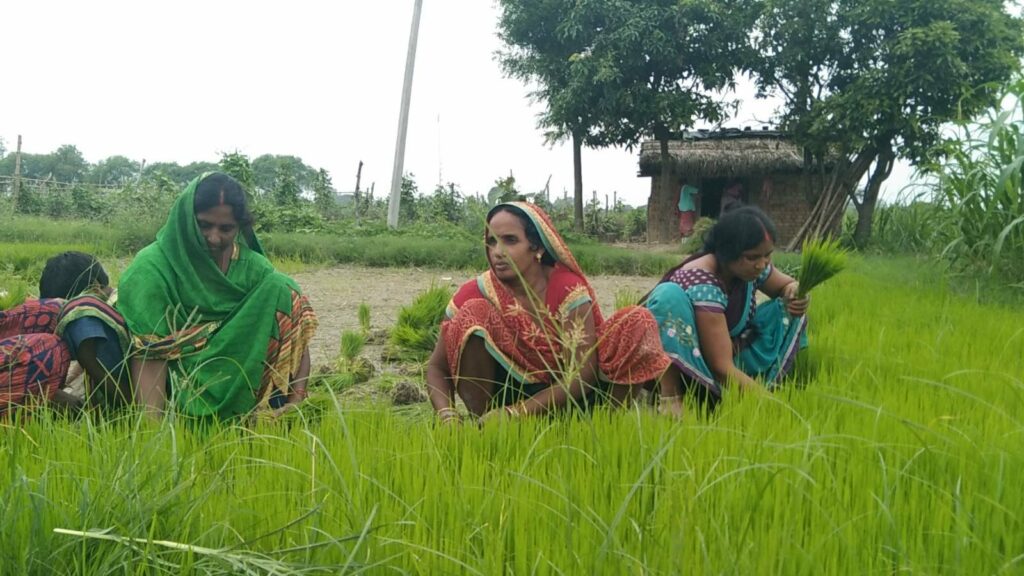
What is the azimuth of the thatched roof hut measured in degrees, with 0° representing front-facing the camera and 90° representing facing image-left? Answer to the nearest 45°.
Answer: approximately 0°

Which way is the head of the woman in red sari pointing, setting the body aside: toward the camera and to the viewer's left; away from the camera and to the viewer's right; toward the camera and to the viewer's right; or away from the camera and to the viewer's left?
toward the camera and to the viewer's left

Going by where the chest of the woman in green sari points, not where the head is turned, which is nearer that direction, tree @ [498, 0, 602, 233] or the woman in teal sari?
the woman in teal sari

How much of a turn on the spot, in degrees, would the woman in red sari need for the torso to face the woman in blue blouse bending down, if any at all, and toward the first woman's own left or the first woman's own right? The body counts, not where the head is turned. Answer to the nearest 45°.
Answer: approximately 45° to the first woman's own right

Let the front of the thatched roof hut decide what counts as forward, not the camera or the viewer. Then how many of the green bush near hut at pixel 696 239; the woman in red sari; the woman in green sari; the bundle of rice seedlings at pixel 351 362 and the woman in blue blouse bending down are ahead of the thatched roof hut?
5

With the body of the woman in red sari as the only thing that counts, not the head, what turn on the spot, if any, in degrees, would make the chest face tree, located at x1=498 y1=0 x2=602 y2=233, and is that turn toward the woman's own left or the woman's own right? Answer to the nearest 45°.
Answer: approximately 135° to the woman's own right

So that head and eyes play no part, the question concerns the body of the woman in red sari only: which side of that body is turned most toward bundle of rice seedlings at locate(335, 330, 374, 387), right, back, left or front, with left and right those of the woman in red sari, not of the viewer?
right

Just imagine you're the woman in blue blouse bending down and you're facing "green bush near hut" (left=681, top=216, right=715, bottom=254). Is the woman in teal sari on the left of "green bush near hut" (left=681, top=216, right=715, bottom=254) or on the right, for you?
right
